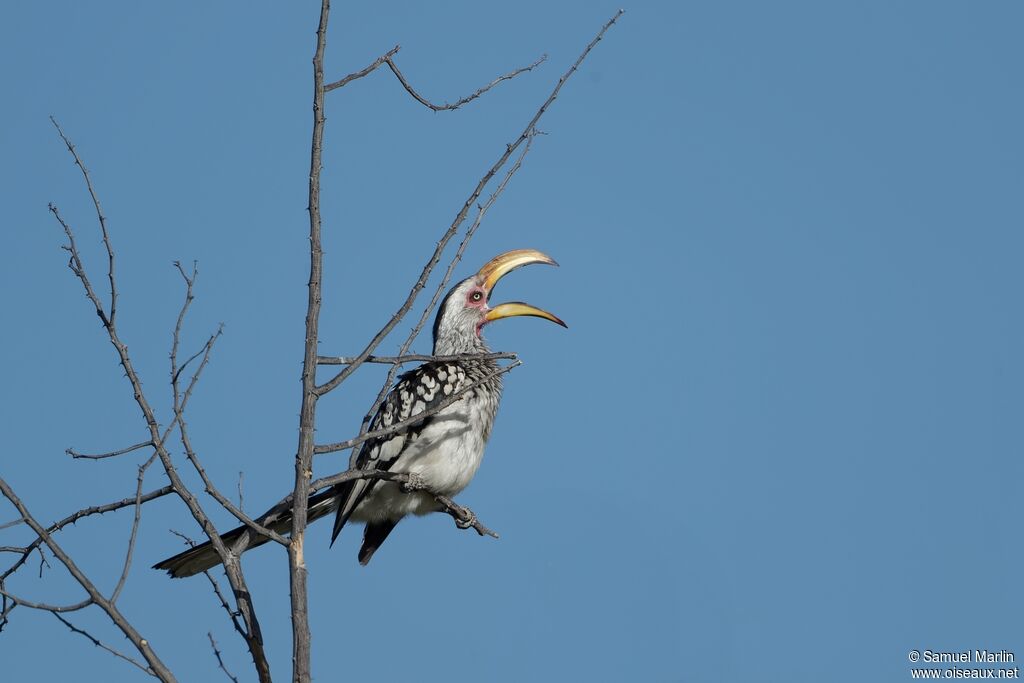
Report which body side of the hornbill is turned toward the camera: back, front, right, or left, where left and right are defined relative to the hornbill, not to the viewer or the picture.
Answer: right
